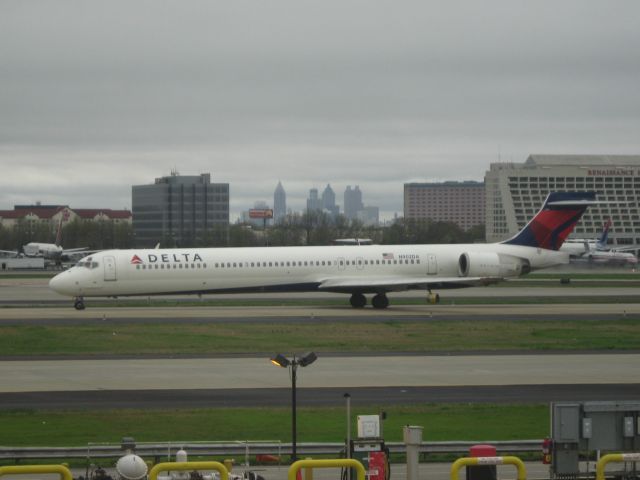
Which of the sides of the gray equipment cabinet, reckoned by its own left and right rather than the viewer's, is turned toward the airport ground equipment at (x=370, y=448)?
right

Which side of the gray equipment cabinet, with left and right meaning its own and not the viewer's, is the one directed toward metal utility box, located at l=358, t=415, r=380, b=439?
right

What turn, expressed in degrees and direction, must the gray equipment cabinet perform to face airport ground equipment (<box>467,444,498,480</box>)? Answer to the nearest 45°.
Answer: approximately 90° to its right

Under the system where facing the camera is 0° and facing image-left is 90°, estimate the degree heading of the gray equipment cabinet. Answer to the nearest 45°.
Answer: approximately 0°

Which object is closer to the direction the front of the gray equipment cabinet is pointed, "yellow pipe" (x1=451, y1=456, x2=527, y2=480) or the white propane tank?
the yellow pipe

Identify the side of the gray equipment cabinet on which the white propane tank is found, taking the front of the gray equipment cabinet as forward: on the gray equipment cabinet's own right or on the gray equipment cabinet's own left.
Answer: on the gray equipment cabinet's own right
